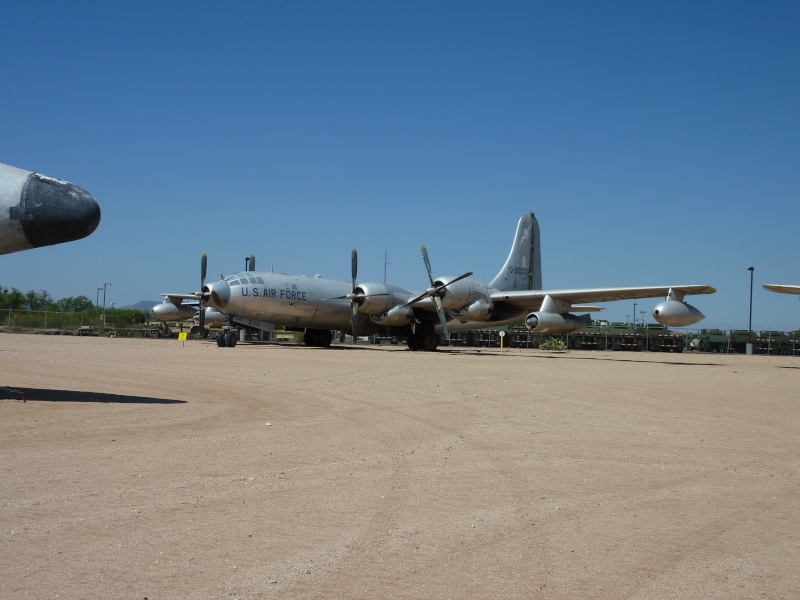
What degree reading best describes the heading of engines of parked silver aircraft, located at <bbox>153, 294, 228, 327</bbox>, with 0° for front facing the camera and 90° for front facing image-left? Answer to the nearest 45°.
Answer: approximately 45°

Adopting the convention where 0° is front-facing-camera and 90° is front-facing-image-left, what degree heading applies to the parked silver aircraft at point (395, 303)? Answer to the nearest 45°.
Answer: approximately 45°
